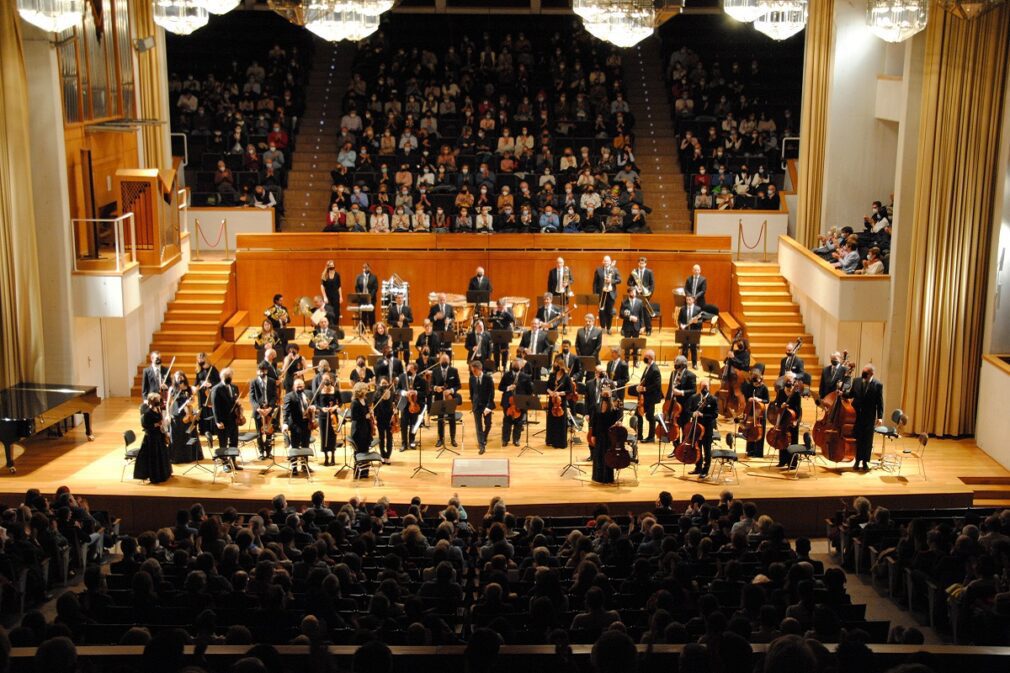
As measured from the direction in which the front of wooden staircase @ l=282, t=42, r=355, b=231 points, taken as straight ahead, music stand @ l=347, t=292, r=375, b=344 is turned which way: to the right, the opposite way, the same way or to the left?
the opposite way

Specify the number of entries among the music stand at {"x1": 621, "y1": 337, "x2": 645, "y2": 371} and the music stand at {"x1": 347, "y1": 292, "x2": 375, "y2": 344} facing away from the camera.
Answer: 2

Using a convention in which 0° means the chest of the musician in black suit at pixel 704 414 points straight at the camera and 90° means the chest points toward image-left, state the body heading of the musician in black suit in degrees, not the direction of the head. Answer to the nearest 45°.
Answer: approximately 45°

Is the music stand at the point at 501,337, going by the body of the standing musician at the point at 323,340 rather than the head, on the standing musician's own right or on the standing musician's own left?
on the standing musician's own left

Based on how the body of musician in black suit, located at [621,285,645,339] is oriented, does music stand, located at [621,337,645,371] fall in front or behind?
in front

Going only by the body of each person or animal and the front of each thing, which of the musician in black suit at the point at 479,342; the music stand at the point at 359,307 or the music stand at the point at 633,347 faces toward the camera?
the musician in black suit

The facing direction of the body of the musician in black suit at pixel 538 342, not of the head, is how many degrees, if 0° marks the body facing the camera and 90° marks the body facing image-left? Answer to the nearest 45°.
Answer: approximately 0°

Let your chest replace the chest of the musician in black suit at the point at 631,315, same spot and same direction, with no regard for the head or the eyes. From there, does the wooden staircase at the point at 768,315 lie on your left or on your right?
on your left

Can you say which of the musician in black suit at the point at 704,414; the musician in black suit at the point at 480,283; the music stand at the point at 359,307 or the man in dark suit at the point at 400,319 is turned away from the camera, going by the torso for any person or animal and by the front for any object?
the music stand

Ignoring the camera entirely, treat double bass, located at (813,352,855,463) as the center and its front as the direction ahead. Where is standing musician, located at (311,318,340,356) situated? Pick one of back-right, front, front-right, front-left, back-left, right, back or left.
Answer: front-right

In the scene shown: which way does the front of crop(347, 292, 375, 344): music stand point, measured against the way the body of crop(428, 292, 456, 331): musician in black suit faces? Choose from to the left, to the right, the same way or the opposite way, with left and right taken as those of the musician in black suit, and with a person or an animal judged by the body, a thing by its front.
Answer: the opposite way
